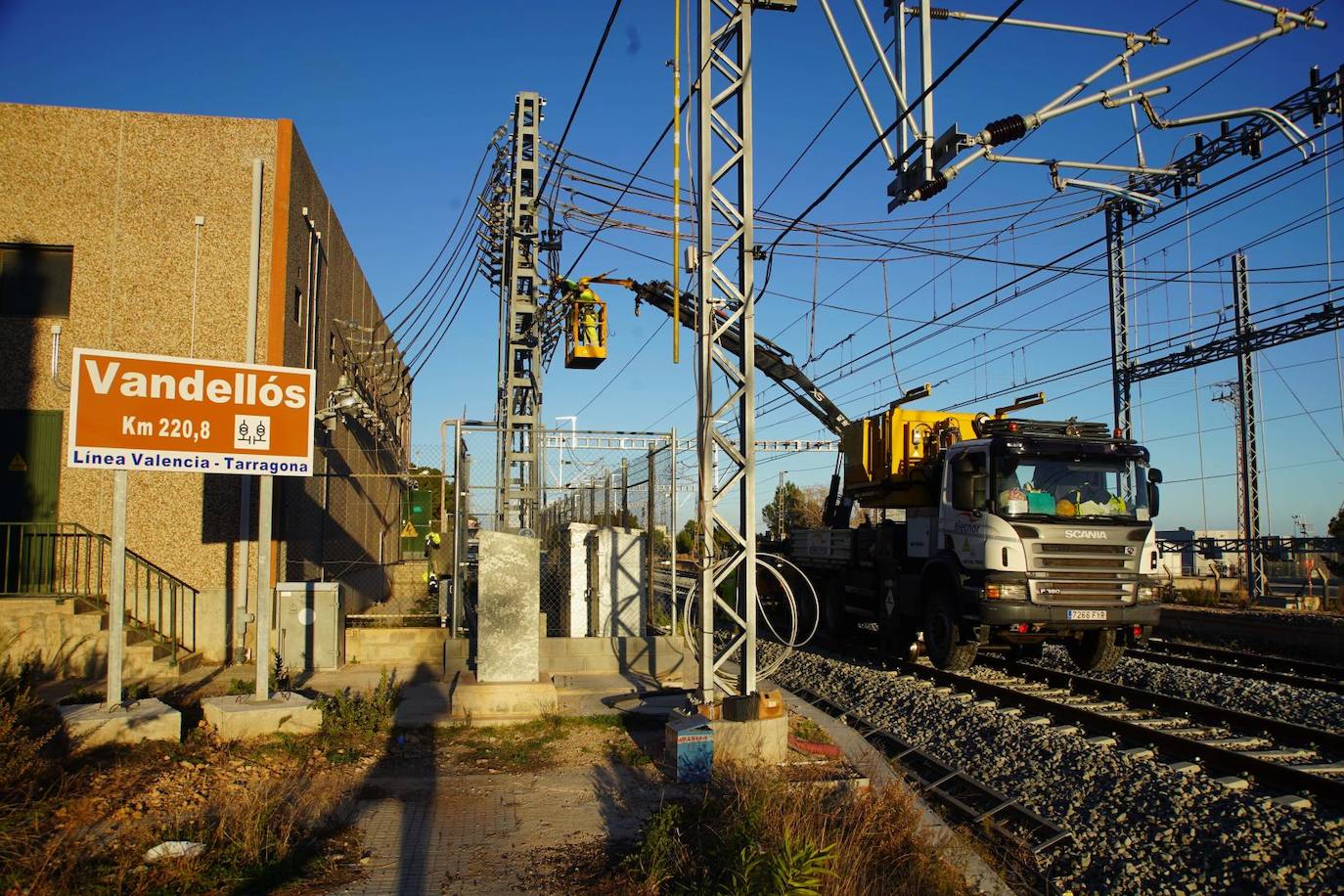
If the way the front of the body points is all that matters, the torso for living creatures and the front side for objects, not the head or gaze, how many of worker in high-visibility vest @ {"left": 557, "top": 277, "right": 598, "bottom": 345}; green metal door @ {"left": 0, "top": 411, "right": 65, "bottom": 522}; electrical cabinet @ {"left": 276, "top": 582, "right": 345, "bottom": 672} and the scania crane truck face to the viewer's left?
1

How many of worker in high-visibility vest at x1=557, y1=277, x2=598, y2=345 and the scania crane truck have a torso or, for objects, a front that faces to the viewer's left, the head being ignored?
1

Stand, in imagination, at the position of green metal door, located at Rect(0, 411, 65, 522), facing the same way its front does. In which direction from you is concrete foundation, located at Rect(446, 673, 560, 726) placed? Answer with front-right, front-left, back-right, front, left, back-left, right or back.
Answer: front-left

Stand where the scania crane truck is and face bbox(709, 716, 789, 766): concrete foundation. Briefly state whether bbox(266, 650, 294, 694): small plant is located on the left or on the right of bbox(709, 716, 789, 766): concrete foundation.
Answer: right

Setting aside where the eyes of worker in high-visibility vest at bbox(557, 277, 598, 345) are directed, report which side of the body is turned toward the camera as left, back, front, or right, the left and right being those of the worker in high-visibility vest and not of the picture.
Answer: left

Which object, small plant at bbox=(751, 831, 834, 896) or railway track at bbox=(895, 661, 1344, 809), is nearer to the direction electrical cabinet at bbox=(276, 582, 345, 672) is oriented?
the small plant

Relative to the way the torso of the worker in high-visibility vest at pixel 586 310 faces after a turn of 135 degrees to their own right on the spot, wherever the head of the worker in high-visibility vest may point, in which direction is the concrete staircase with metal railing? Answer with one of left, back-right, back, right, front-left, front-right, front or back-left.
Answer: back

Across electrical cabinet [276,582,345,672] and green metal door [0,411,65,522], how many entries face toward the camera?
2

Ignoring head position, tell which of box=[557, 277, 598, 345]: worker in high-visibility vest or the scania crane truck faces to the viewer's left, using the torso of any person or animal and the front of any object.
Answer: the worker in high-visibility vest

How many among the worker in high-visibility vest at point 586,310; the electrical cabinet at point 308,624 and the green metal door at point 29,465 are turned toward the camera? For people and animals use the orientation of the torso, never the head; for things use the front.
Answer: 2

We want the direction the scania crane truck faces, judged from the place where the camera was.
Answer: facing the viewer and to the right of the viewer

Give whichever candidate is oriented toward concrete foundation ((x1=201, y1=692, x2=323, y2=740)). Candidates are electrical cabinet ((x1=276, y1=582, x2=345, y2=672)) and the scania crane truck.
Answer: the electrical cabinet

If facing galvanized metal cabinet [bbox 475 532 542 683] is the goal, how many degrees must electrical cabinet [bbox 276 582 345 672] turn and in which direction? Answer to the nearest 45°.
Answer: approximately 45° to its left
